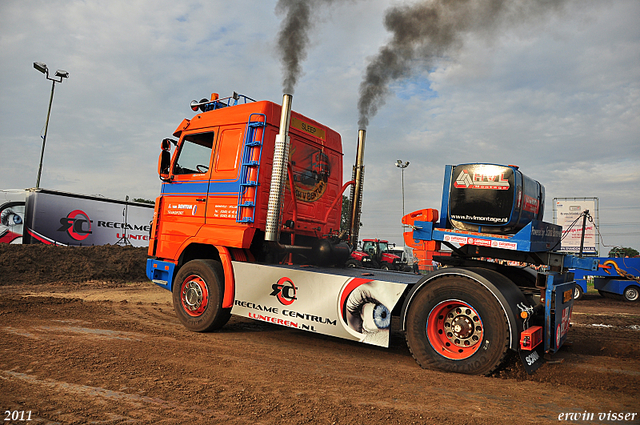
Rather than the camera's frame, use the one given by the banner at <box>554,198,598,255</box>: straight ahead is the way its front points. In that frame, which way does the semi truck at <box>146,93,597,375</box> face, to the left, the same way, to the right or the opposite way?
to the right

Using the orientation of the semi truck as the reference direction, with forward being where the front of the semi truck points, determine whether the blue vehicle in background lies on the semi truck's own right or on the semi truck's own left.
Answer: on the semi truck's own right

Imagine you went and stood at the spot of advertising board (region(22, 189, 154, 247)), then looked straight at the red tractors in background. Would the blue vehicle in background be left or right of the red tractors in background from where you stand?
right

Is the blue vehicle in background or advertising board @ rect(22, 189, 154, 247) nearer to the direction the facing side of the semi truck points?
the advertising board

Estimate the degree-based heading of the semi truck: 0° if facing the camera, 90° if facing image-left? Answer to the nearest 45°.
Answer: approximately 135°

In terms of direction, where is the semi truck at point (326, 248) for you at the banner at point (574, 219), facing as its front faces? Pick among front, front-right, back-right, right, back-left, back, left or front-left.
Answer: front

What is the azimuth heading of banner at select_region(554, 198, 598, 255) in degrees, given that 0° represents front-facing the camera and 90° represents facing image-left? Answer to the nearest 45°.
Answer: approximately 0°

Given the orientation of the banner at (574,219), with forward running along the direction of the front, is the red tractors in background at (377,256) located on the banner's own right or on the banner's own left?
on the banner's own right

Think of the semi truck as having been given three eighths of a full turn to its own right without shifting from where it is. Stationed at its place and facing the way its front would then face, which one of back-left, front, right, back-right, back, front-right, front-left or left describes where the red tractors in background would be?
left

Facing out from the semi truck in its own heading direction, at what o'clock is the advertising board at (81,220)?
The advertising board is roughly at 12 o'clock from the semi truck.
